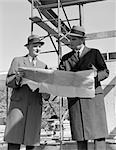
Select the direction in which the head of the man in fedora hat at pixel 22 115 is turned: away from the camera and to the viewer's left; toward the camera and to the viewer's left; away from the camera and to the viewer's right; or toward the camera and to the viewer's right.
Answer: toward the camera and to the viewer's right

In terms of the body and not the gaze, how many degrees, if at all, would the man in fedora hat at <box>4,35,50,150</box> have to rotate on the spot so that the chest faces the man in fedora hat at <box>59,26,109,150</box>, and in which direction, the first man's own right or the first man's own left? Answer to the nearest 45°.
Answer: approximately 45° to the first man's own left

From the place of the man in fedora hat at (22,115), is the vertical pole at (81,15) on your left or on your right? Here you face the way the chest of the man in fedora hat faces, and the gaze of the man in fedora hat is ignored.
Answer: on your left

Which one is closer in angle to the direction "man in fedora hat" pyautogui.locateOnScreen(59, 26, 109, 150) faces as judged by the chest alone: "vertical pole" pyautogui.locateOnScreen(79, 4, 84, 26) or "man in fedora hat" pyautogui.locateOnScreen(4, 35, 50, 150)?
the man in fedora hat

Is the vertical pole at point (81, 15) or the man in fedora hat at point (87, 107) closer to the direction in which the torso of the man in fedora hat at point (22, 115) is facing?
the man in fedora hat

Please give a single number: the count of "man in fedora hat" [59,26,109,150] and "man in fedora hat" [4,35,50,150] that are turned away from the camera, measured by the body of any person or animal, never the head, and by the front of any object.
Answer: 0

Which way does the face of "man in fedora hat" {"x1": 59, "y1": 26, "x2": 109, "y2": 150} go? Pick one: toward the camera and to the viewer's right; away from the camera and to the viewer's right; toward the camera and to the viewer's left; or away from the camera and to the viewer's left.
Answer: toward the camera and to the viewer's left

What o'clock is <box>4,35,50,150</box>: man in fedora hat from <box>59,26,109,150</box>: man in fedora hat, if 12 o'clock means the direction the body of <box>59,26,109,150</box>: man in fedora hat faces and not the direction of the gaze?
<box>4,35,50,150</box>: man in fedora hat is roughly at 2 o'clock from <box>59,26,109,150</box>: man in fedora hat.

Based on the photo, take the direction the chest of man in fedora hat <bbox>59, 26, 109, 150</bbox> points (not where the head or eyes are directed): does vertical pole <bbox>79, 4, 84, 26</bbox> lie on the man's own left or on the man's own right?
on the man's own right

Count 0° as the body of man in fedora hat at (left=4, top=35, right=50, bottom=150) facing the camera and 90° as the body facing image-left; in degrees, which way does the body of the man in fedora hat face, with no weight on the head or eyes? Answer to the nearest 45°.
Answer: approximately 315°
